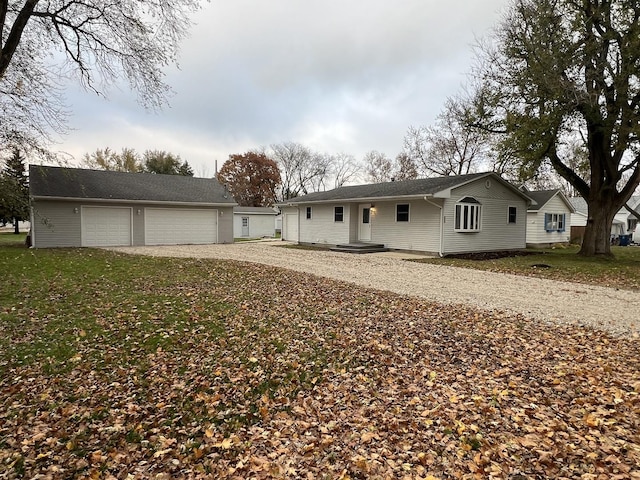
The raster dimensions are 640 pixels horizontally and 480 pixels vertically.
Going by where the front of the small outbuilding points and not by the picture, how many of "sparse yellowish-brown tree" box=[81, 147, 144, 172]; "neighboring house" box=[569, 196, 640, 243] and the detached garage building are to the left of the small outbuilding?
1

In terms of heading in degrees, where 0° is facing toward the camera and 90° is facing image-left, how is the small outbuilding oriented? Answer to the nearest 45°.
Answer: approximately 0°

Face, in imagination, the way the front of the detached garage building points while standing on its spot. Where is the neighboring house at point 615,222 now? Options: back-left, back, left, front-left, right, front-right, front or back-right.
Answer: left

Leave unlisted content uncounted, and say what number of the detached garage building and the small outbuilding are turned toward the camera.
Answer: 2

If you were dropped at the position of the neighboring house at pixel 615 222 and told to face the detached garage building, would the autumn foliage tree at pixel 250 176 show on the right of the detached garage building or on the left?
right

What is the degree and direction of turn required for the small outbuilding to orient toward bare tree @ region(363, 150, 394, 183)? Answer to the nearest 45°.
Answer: approximately 135° to its left

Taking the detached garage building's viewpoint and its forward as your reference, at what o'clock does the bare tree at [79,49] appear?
The bare tree is roughly at 12 o'clock from the detached garage building.

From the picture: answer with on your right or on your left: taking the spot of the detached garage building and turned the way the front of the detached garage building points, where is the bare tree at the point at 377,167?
on your left

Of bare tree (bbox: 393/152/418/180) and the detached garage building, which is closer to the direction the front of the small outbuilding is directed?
the detached garage building

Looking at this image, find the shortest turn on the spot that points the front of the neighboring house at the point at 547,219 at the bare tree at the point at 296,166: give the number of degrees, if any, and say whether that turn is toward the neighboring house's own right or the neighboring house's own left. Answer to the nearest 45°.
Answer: approximately 180°
